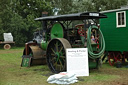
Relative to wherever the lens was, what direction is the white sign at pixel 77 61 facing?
facing the viewer

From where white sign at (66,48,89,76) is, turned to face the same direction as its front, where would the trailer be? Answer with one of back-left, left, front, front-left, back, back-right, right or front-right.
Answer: back-left

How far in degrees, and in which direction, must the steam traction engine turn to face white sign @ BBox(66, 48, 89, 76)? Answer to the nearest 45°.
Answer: approximately 135° to its left

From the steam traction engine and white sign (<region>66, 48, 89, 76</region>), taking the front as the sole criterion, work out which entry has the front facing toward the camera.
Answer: the white sign

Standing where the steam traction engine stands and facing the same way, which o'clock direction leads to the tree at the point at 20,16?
The tree is roughly at 1 o'clock from the steam traction engine.

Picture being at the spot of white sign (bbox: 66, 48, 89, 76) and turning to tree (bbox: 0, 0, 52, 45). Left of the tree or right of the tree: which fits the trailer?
right

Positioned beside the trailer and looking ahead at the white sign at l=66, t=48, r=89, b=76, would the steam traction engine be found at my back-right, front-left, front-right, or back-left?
front-right

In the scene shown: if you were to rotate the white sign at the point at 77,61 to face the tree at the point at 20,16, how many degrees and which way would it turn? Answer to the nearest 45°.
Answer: approximately 180°

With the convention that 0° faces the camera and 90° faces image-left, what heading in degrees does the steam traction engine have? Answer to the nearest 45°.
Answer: approximately 135°

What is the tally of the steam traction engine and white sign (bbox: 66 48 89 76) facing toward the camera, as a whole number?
1
